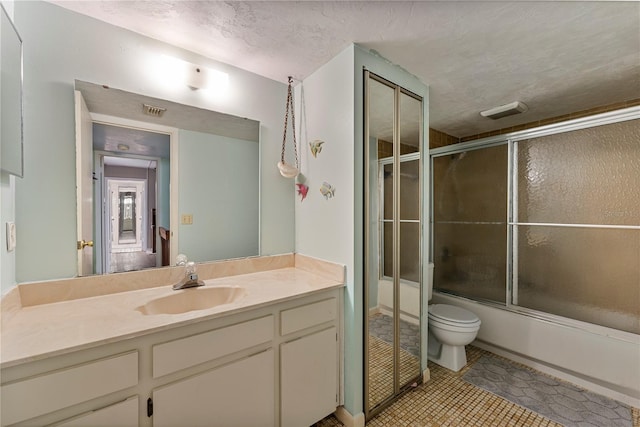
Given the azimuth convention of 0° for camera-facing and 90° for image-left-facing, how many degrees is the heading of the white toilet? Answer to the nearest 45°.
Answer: approximately 315°

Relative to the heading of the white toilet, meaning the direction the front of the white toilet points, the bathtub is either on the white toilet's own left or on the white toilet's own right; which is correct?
on the white toilet's own left

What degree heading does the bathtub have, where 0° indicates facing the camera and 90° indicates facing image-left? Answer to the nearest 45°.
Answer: approximately 45°

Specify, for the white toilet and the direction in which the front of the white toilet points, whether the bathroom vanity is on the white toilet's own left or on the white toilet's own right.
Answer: on the white toilet's own right
